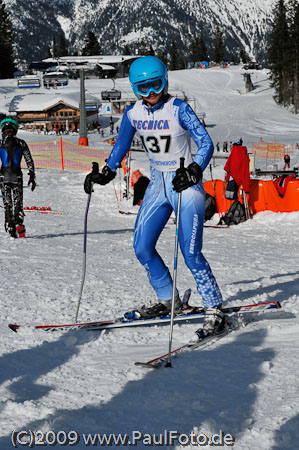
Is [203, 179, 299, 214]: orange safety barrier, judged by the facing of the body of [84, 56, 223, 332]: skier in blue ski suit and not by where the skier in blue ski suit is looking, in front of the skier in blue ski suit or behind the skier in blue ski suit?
behind

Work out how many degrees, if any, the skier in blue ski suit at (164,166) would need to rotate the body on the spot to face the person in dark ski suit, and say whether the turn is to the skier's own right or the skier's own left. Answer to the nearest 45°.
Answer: approximately 90° to the skier's own right

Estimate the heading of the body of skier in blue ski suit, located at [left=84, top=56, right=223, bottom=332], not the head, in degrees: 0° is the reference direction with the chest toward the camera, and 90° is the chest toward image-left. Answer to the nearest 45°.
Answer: approximately 45°

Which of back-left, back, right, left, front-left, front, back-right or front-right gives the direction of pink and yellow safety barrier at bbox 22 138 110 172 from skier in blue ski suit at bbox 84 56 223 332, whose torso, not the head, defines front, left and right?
back-right
